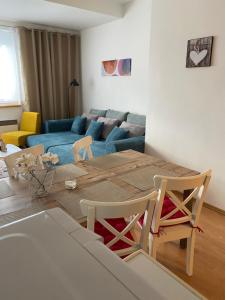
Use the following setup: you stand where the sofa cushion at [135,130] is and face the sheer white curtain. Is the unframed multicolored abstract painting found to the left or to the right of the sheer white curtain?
right

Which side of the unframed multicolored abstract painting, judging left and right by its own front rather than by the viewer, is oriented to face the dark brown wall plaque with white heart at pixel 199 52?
left

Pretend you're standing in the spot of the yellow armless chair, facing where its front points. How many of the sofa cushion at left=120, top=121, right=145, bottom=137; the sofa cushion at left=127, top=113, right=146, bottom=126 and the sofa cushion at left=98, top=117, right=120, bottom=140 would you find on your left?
3

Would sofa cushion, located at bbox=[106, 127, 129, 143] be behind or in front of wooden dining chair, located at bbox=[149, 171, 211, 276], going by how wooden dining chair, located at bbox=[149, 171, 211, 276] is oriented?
in front

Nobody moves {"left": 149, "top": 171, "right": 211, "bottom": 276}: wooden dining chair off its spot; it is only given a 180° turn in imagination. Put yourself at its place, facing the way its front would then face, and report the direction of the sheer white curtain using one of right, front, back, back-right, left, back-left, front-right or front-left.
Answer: back

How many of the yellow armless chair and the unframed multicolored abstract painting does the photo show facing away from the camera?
0

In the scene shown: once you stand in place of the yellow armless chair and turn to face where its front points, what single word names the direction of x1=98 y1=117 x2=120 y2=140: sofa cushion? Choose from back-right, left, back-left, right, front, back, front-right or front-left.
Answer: left

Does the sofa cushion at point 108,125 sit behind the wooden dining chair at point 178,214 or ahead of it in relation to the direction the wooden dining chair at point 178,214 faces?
ahead

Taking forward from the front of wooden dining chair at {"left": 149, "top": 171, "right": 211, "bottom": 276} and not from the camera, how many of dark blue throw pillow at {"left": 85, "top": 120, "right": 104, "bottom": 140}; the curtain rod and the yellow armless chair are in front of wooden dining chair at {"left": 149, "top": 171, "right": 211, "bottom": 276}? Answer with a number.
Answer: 3

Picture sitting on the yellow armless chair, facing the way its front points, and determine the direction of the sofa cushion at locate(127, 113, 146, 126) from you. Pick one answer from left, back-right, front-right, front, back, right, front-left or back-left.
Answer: left

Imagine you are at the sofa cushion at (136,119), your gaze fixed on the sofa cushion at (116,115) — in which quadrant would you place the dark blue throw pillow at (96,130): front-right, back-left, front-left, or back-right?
front-left

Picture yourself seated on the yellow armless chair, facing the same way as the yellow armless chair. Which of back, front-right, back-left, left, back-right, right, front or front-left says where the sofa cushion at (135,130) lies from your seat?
left

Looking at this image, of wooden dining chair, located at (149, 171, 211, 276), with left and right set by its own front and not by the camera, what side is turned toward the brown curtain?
front

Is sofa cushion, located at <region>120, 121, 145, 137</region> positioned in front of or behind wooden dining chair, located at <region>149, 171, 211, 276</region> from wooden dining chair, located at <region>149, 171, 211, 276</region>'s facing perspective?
in front

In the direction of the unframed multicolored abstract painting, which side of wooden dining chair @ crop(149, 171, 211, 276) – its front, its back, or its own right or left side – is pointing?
front

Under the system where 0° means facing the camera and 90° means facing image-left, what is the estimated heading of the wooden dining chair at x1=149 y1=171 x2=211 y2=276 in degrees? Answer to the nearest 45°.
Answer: approximately 135°
